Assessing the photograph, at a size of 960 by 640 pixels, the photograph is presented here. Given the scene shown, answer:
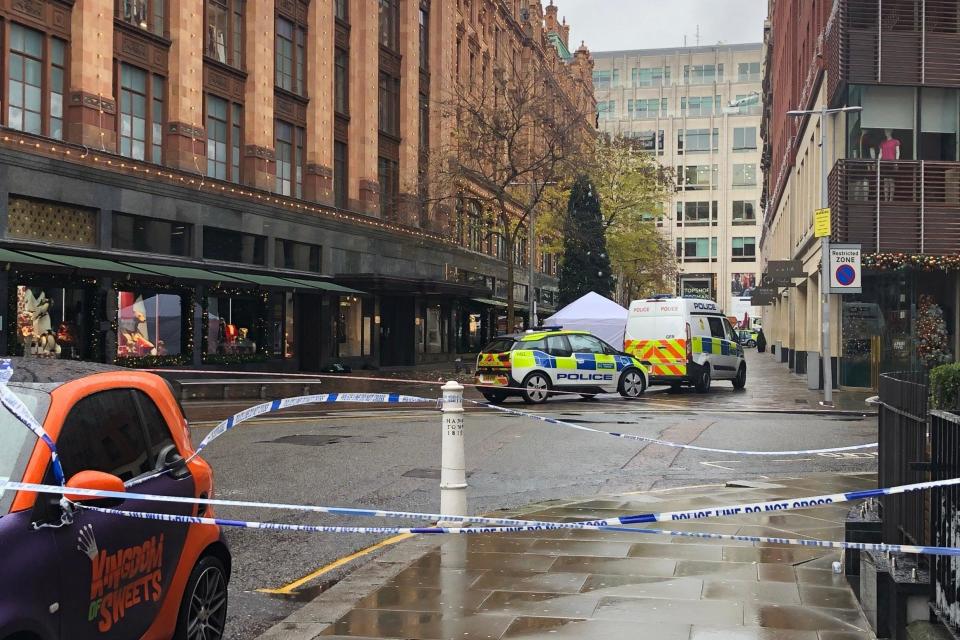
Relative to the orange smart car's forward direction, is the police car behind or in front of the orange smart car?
behind

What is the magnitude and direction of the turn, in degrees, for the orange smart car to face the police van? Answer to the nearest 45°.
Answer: approximately 180°

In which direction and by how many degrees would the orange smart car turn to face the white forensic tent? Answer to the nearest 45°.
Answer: approximately 180°

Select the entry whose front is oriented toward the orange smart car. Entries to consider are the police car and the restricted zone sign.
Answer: the restricted zone sign

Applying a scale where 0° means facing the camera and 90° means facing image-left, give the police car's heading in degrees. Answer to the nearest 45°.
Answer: approximately 225°

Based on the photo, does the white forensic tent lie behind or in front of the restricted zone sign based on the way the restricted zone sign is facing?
behind

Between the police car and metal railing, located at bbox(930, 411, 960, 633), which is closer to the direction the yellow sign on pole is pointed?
the metal railing

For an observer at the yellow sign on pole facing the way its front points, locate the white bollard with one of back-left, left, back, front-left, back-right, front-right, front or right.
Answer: front

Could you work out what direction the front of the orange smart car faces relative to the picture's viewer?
facing the viewer and to the left of the viewer
